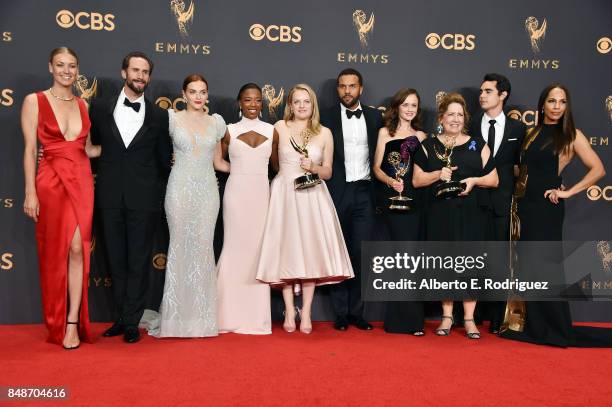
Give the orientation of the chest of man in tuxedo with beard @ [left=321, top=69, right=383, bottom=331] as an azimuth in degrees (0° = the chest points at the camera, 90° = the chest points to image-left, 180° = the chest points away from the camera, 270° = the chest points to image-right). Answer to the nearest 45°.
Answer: approximately 0°

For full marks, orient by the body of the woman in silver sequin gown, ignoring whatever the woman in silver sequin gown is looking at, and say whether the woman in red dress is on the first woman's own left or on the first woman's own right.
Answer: on the first woman's own right

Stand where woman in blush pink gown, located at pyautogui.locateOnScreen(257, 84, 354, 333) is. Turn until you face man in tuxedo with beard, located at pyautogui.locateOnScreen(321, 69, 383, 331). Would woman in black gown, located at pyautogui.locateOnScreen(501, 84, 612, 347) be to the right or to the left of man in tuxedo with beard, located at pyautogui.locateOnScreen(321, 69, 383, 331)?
right

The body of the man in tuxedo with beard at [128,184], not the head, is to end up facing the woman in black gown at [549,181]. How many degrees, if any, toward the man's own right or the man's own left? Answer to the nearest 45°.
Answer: approximately 90° to the man's own left

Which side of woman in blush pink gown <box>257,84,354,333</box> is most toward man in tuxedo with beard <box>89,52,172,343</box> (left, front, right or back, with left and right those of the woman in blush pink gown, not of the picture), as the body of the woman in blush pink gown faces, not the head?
right

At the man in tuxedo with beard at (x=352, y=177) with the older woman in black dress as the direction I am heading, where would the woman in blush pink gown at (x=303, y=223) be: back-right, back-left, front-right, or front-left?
back-right

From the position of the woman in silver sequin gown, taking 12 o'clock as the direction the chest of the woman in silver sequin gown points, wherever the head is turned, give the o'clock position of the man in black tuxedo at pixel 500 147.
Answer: The man in black tuxedo is roughly at 9 o'clock from the woman in silver sequin gown.

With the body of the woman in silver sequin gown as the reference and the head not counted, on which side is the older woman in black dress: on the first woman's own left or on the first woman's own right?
on the first woman's own left

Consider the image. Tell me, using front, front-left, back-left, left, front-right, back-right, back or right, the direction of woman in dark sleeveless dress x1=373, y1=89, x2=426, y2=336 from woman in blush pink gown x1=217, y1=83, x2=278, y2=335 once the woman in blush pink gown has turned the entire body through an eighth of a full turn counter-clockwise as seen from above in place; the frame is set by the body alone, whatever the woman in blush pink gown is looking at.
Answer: front-left

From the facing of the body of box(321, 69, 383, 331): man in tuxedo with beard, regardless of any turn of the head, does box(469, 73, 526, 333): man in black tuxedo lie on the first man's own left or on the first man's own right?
on the first man's own left

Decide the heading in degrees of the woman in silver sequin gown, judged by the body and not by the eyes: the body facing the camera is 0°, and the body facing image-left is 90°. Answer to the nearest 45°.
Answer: approximately 0°
